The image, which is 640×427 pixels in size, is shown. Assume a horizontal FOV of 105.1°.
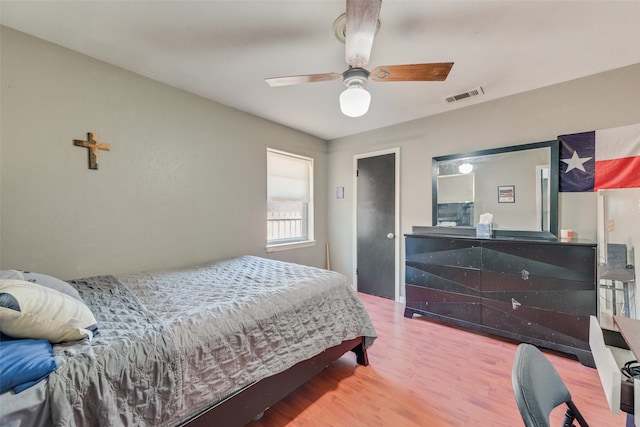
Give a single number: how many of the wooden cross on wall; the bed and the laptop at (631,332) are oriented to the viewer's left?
1

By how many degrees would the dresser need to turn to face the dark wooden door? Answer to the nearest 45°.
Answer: approximately 45° to its right

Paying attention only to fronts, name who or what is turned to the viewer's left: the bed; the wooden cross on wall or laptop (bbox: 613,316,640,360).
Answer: the laptop

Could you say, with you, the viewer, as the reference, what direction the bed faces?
facing away from the viewer and to the right of the viewer

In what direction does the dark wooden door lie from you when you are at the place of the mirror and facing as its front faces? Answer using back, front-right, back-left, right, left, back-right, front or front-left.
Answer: front-right

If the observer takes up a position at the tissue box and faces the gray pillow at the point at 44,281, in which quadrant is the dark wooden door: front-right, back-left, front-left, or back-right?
front-right

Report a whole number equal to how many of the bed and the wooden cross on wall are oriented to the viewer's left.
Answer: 0

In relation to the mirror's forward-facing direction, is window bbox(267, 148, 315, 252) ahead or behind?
ahead

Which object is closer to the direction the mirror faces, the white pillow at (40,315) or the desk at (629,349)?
the white pillow

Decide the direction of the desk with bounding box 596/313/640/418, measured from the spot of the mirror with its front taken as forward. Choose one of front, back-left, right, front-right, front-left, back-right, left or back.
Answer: front-left

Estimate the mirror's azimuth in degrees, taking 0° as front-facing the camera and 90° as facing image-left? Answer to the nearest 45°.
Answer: approximately 45°

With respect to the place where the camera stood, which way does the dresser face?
facing the viewer and to the left of the viewer

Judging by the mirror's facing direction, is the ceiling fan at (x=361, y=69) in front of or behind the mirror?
in front
